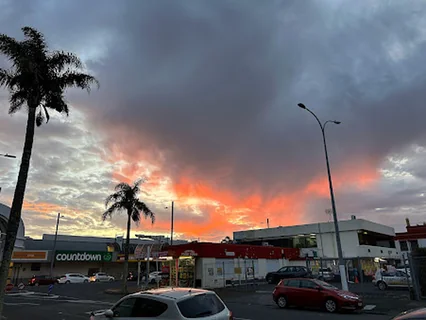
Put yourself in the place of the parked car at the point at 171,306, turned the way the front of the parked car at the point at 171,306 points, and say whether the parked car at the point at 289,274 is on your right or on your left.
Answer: on your right

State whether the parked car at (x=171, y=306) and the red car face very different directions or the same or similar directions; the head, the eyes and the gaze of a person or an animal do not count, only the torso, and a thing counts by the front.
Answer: very different directions

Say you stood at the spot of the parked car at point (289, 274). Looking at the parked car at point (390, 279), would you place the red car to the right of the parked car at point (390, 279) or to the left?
right

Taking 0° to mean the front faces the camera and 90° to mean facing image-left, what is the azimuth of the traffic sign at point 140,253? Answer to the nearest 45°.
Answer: approximately 0°

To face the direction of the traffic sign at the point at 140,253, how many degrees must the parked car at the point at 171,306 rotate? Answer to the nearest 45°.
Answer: approximately 45° to its right

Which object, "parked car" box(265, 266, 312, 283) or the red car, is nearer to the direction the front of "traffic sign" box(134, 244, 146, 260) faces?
the red car

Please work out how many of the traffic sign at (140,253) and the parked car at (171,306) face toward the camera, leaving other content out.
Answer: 1

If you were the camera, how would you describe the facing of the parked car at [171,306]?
facing away from the viewer and to the left of the viewer

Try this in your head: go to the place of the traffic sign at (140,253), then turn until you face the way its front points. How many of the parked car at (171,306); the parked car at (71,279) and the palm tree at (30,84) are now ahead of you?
2

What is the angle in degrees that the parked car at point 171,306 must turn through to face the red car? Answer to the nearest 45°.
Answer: approximately 90° to its right
